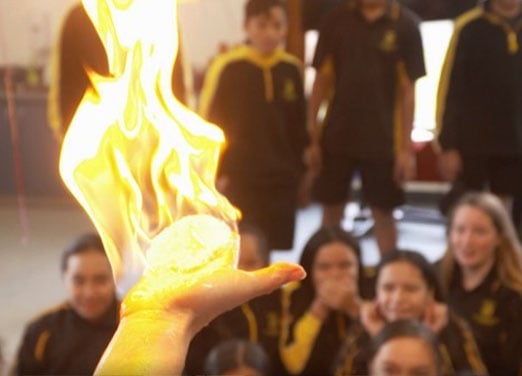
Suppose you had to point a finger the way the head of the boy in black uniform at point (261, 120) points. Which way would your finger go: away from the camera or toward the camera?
toward the camera

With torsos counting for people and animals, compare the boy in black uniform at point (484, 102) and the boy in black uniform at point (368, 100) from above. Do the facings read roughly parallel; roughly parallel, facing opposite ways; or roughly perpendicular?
roughly parallel

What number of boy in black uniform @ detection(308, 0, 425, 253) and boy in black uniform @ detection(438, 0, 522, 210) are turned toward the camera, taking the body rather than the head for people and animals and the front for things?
2

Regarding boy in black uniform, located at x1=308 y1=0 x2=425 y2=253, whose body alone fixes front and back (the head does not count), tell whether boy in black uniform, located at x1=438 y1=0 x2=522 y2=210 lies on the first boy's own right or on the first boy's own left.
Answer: on the first boy's own left

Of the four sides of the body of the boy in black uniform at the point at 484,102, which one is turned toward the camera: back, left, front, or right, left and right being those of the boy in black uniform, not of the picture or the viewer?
front

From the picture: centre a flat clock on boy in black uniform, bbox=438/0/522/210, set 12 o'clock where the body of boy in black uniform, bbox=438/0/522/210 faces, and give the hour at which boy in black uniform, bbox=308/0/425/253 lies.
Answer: boy in black uniform, bbox=308/0/425/253 is roughly at 2 o'clock from boy in black uniform, bbox=438/0/522/210.

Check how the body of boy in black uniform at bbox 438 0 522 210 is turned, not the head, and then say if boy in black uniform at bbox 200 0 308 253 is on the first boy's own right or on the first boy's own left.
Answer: on the first boy's own right

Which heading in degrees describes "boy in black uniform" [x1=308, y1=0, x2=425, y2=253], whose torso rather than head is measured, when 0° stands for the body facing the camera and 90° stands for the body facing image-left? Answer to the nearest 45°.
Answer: approximately 0°

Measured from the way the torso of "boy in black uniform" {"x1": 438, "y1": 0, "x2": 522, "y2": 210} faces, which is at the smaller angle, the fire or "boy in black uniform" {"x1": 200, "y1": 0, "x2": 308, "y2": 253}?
the fire

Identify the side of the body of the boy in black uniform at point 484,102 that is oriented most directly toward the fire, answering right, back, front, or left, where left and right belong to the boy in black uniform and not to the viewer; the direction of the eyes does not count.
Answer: front

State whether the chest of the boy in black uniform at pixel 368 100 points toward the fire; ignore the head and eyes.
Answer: yes
